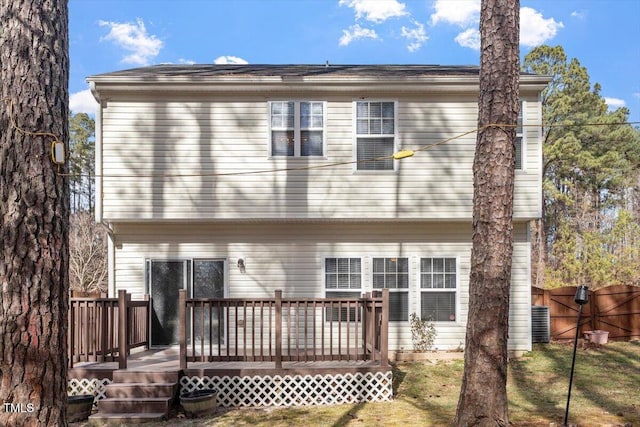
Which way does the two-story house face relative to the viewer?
away from the camera

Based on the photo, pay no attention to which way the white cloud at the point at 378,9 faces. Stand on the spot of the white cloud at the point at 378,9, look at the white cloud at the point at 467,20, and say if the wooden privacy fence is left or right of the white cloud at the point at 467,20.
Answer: right

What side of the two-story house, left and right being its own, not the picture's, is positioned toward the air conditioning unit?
right

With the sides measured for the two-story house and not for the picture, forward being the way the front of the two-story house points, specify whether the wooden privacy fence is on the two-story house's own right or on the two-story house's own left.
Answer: on the two-story house's own right

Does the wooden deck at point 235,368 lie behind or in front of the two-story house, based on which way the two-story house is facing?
behind

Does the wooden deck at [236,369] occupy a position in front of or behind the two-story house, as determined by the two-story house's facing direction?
behind

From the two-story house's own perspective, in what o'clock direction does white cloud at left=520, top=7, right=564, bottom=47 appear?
The white cloud is roughly at 1 o'clock from the two-story house.

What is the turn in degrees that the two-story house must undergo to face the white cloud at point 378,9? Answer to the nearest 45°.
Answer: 0° — it already faces it
